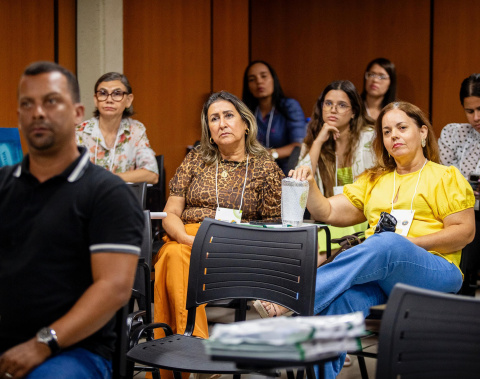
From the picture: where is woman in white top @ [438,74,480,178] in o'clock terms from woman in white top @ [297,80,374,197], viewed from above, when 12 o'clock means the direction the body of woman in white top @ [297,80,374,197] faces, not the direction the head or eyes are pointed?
woman in white top @ [438,74,480,178] is roughly at 9 o'clock from woman in white top @ [297,80,374,197].

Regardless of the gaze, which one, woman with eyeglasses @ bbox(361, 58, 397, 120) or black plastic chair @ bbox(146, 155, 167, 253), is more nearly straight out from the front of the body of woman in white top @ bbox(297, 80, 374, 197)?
the black plastic chair

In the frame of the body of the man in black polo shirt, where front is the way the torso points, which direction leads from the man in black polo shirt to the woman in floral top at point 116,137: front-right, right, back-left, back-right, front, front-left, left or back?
back-right

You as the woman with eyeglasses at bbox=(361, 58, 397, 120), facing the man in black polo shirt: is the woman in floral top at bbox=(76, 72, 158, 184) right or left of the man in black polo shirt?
right

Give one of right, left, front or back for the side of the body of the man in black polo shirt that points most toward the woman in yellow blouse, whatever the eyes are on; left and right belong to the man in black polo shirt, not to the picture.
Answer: back

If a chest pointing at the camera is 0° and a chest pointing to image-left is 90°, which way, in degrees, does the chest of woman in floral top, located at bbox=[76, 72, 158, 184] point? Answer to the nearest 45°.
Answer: approximately 0°
